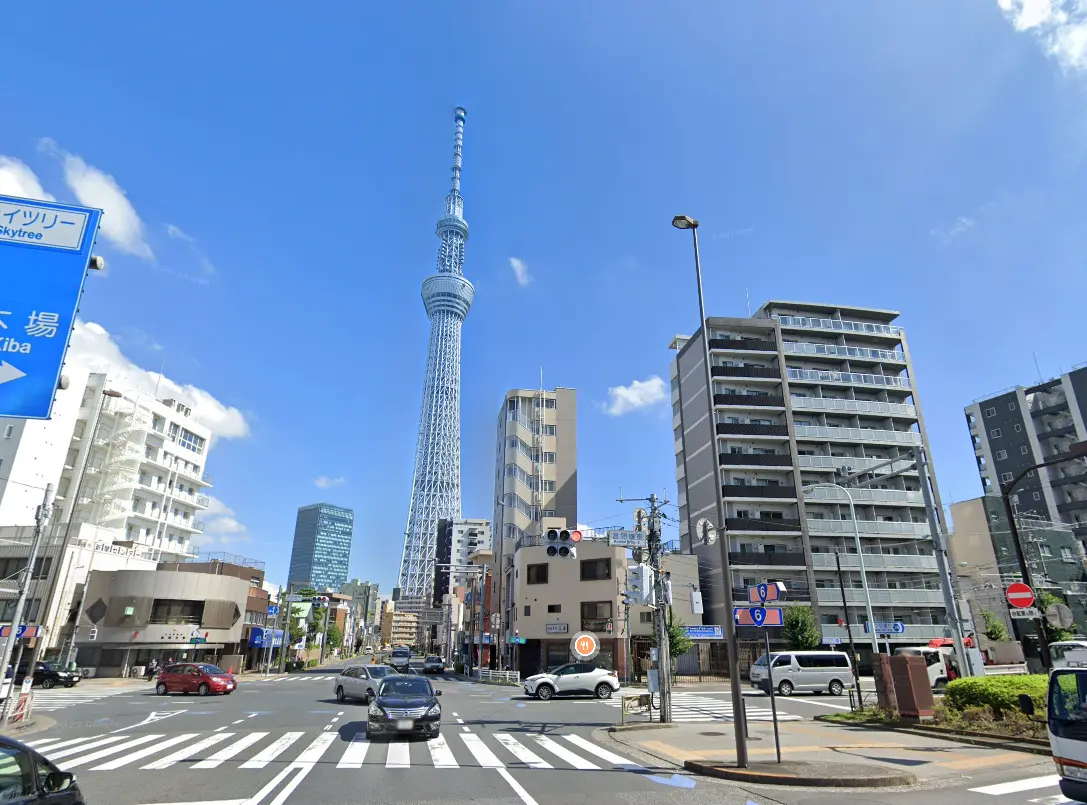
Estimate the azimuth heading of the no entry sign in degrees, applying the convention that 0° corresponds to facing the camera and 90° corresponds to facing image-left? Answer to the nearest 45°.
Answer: approximately 0°

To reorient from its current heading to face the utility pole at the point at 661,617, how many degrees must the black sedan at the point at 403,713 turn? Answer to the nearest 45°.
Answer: approximately 90° to its left

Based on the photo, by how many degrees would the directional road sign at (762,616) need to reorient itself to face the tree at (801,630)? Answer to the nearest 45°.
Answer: approximately 180°

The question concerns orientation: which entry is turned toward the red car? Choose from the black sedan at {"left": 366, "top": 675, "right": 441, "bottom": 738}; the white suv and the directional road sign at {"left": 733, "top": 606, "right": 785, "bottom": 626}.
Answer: the white suv

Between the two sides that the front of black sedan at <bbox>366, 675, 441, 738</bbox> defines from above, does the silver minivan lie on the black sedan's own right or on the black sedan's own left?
on the black sedan's own left

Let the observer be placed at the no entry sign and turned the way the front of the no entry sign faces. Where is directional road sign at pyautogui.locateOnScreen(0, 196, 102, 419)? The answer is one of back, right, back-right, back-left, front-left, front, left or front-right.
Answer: front-right

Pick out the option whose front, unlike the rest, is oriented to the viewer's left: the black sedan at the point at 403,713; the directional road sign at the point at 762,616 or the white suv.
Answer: the white suv

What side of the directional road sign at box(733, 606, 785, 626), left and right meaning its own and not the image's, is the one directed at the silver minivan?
back

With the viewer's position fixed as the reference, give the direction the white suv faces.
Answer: facing to the left of the viewer
